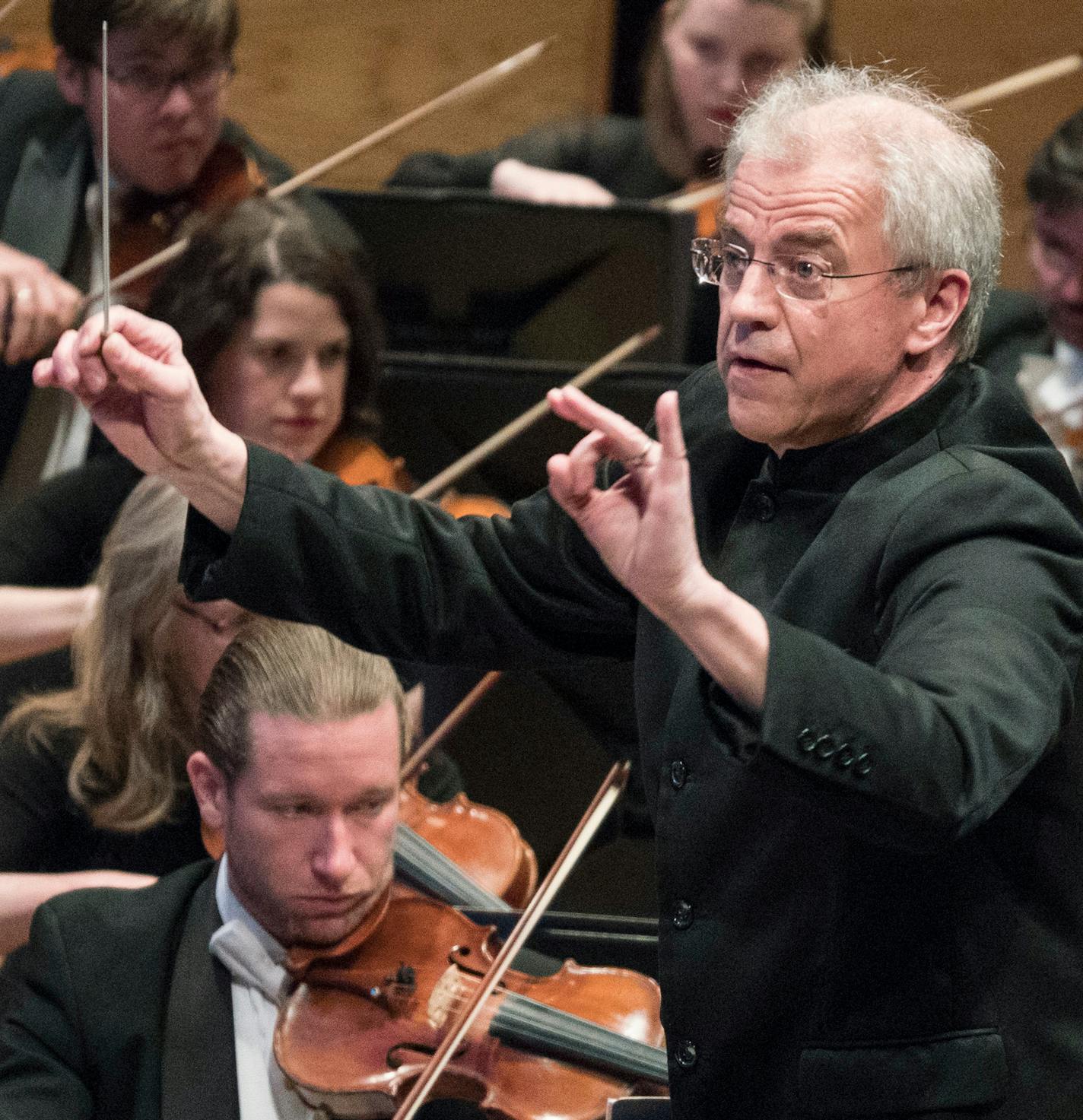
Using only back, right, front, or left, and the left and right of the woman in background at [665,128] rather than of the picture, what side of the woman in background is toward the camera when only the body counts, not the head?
front

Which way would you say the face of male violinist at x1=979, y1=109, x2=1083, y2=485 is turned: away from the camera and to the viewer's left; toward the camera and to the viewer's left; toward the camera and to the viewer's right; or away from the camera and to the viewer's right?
toward the camera and to the viewer's left

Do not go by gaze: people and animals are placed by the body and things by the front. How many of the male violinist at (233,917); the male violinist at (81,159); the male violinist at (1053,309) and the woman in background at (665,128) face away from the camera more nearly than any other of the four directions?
0

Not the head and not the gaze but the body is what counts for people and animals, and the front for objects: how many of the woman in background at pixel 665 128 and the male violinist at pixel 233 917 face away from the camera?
0

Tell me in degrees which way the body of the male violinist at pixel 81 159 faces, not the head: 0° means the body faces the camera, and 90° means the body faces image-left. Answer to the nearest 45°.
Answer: approximately 315°

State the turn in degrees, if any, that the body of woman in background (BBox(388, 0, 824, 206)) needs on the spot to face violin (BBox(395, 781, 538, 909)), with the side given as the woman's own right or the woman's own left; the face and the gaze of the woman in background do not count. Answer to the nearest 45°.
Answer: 0° — they already face it

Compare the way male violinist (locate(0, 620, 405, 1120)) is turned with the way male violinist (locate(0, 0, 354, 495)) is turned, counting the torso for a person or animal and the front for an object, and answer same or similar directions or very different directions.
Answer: same or similar directions

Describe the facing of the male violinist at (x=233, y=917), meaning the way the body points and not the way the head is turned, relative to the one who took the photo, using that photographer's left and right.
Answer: facing the viewer and to the right of the viewer

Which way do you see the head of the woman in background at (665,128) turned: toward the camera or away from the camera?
toward the camera

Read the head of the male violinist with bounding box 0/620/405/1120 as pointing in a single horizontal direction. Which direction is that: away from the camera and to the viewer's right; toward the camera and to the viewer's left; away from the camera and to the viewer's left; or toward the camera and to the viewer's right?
toward the camera and to the viewer's right

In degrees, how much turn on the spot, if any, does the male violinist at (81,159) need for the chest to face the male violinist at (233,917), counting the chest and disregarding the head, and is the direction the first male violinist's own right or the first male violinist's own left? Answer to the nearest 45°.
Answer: approximately 45° to the first male violinist's own right

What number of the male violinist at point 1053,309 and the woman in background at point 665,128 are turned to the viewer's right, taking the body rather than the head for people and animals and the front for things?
0

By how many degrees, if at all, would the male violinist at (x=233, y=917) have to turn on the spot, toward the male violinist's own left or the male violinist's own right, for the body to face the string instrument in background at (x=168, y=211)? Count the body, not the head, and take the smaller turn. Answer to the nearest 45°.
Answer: approximately 135° to the male violinist's own left
